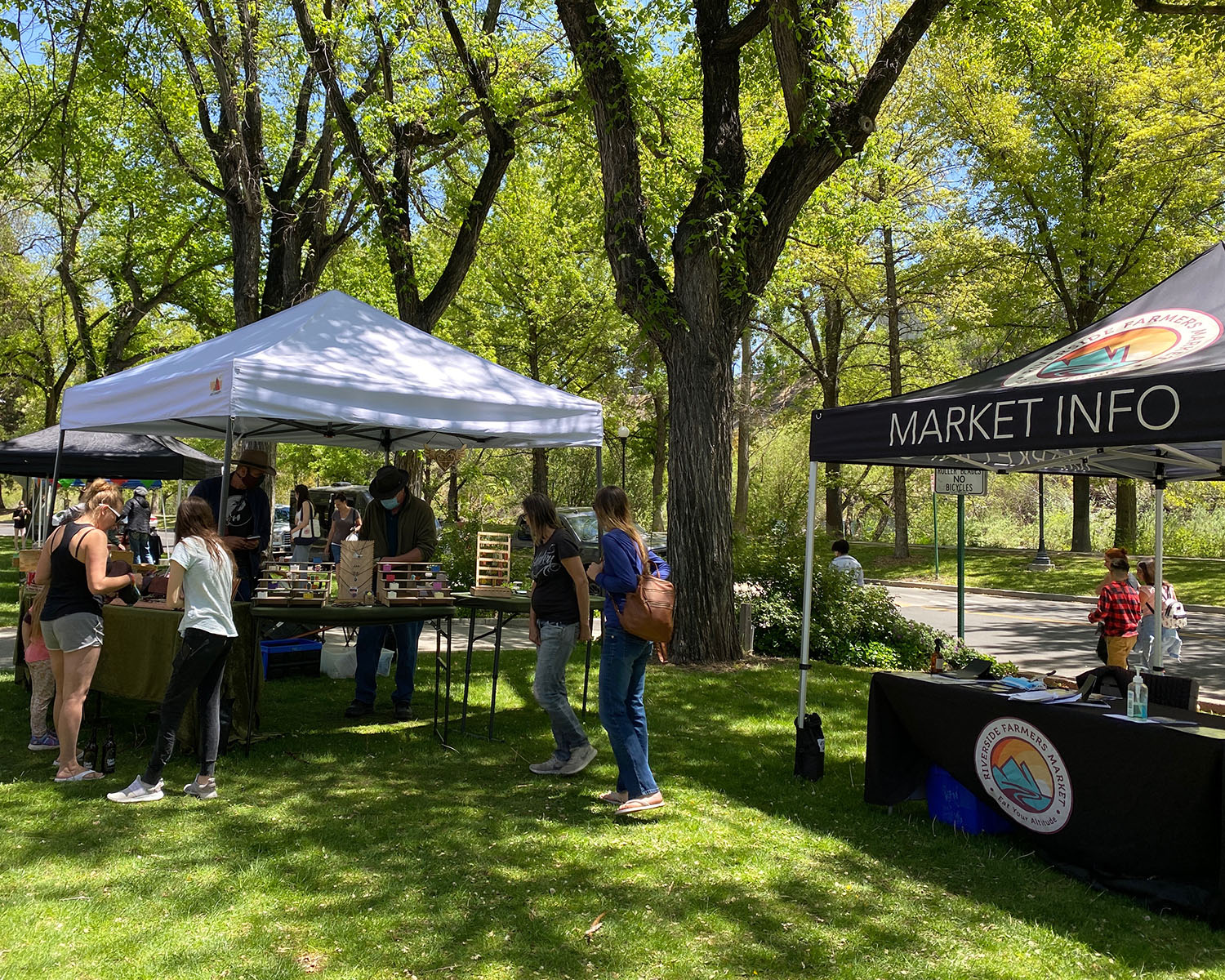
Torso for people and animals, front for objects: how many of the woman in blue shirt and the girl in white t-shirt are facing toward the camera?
0

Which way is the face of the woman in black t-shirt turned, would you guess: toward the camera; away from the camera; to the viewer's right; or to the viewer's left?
to the viewer's left

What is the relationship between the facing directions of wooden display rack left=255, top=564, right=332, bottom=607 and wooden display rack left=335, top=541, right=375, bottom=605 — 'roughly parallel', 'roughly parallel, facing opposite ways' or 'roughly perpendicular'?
roughly parallel

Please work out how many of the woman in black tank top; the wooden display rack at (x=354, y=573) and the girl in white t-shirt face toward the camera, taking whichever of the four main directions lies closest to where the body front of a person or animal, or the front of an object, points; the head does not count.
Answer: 1

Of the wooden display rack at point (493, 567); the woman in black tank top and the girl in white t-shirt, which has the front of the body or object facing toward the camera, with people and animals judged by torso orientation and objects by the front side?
the wooden display rack

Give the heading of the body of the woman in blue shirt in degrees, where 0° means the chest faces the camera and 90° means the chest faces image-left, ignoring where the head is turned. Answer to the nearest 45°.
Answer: approximately 90°

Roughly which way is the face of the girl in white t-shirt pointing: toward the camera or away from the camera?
away from the camera

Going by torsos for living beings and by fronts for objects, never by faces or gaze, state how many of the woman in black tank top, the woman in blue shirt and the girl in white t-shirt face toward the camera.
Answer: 0

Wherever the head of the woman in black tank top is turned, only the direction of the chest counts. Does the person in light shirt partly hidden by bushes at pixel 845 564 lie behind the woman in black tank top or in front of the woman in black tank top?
in front

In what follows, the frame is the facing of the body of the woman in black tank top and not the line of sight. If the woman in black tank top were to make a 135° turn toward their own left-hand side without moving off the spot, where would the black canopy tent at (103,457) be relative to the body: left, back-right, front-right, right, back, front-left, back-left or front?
right

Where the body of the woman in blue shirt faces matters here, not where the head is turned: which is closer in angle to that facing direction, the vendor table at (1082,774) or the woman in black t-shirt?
the woman in black t-shirt

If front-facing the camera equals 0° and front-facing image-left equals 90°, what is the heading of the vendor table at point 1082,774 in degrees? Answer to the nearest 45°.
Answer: approximately 45°

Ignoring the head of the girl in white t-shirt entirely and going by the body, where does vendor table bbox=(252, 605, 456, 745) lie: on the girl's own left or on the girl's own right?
on the girl's own right

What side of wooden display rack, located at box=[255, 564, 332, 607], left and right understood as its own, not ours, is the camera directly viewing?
front

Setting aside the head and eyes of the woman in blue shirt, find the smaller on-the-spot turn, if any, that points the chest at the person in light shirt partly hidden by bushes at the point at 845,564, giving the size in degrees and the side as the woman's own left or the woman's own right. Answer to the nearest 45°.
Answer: approximately 90° to the woman's own right
